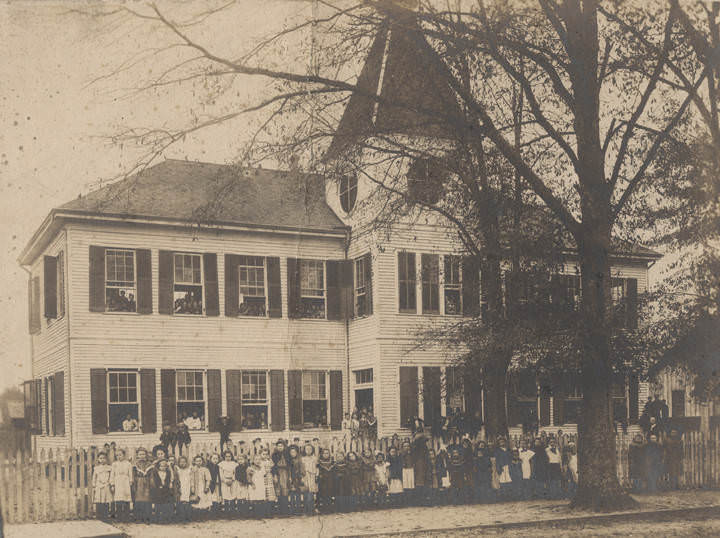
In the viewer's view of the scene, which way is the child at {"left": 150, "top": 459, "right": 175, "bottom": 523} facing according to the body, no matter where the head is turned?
toward the camera

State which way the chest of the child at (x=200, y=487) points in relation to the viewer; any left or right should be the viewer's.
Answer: facing the viewer

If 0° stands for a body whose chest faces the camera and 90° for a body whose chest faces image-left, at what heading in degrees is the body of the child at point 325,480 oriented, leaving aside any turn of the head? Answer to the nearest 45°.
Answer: approximately 0°

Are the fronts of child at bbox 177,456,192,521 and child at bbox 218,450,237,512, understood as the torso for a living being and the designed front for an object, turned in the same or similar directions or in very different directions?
same or similar directions

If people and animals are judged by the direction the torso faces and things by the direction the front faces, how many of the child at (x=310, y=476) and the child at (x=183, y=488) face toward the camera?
2

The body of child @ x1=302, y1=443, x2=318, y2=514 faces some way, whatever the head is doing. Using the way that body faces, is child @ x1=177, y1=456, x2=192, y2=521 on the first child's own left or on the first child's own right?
on the first child's own right

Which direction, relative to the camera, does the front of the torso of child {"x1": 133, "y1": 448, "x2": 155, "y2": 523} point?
toward the camera

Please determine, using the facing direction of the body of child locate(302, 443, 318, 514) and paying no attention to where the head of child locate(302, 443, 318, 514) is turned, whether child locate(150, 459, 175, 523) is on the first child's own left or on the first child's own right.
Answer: on the first child's own right

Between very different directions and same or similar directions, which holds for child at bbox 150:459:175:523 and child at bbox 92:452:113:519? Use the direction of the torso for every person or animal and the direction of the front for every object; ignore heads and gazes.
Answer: same or similar directions

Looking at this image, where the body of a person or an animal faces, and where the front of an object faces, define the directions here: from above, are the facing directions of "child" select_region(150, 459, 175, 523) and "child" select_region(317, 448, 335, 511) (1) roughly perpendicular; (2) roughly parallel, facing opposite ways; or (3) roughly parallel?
roughly parallel

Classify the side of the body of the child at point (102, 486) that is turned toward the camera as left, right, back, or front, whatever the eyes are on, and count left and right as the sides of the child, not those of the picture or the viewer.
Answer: front
